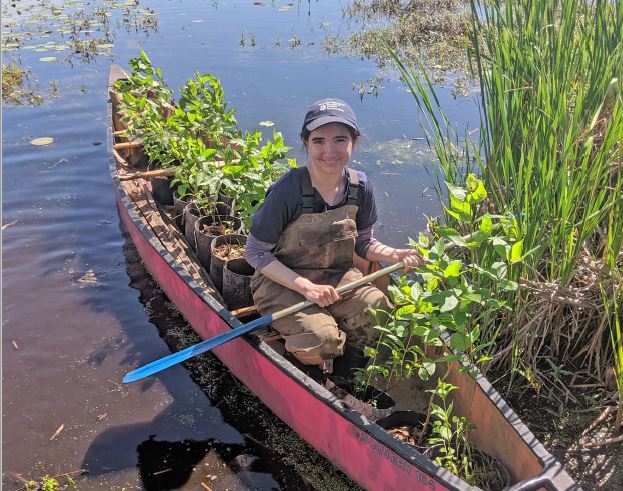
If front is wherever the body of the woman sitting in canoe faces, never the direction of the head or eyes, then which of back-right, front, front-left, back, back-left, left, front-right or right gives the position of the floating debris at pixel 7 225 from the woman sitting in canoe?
back

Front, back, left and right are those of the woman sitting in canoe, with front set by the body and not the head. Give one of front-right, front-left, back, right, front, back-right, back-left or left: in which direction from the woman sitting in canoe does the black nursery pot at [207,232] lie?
back

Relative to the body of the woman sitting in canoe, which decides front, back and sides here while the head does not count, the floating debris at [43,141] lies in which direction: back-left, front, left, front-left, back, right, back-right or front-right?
back

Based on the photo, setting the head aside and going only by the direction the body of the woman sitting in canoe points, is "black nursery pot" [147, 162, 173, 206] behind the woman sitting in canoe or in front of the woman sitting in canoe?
behind

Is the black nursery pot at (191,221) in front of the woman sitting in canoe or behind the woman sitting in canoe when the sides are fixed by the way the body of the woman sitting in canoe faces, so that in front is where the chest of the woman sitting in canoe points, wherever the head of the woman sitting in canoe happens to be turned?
behind

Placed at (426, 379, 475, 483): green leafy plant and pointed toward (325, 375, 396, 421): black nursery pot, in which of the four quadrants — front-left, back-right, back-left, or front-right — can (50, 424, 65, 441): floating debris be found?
front-left

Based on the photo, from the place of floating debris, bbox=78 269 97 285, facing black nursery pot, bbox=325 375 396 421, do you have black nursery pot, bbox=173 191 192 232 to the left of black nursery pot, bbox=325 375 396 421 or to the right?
left

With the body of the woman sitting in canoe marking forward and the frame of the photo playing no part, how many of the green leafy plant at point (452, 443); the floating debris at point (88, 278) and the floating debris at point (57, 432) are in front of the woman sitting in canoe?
1

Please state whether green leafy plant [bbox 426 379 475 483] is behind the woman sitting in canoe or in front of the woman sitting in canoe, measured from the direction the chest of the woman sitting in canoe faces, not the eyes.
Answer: in front

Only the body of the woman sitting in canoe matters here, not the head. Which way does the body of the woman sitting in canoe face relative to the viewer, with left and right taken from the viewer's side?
facing the viewer and to the right of the viewer
